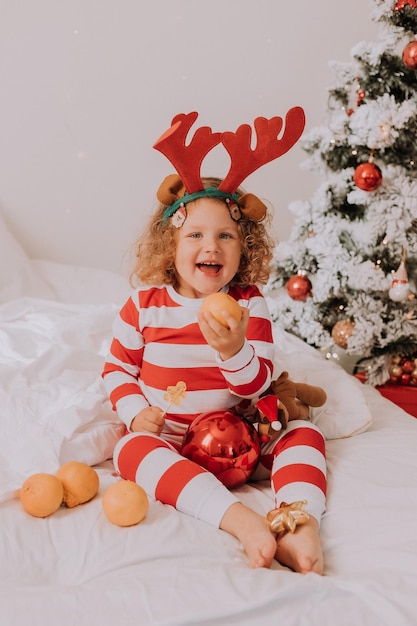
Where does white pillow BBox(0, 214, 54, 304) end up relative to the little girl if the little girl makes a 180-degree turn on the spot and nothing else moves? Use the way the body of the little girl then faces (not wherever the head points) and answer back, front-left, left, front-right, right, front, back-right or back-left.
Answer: front-left

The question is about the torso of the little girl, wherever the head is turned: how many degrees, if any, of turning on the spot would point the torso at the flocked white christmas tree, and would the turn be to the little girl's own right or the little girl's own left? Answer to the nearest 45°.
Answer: approximately 135° to the little girl's own left

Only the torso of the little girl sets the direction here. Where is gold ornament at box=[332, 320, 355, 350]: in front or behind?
behind

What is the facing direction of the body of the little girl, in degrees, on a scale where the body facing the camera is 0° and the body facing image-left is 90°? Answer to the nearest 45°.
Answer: approximately 0°
